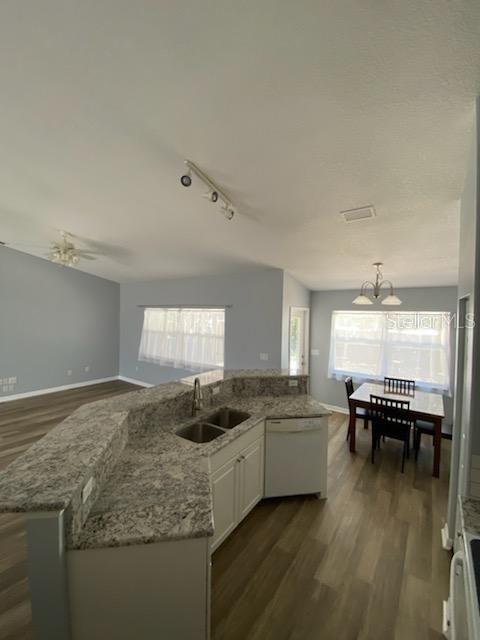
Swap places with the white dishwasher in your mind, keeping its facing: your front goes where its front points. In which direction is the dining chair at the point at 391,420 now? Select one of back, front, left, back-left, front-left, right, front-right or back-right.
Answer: back-left

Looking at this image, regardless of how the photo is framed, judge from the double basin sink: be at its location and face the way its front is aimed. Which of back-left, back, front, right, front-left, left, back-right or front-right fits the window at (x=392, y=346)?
left

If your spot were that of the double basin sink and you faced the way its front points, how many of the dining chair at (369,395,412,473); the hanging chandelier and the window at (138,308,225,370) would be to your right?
0

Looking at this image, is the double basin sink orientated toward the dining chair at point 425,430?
no

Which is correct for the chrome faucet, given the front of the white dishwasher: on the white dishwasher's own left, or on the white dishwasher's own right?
on the white dishwasher's own right

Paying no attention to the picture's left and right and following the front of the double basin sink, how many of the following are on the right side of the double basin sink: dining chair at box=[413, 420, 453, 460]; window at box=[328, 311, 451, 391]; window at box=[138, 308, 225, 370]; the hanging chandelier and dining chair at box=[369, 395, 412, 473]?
0

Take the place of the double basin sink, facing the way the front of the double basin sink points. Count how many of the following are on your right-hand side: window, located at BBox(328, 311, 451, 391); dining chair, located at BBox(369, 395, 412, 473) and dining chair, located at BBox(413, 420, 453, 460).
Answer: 0

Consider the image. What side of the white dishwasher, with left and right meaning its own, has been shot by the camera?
front

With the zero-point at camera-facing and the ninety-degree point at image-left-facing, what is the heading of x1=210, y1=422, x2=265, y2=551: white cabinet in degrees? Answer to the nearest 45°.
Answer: approximately 315°

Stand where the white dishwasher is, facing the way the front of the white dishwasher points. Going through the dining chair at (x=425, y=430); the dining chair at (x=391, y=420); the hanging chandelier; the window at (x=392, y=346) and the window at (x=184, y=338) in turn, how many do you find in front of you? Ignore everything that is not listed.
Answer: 0

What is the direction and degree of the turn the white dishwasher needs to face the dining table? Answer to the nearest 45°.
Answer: approximately 135° to its left

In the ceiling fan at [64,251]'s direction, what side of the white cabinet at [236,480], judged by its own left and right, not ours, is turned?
back

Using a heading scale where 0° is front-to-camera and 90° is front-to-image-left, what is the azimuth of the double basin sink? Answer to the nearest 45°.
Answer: approximately 315°

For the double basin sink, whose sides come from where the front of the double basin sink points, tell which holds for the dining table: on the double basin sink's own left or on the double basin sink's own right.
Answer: on the double basin sink's own left
